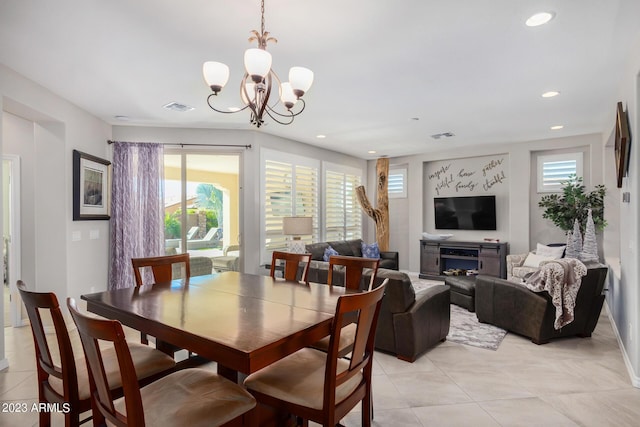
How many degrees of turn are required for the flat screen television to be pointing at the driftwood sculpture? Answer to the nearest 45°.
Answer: approximately 90° to its right

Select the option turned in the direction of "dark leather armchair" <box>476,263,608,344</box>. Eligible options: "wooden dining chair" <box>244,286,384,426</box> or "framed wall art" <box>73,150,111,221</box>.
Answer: the framed wall art

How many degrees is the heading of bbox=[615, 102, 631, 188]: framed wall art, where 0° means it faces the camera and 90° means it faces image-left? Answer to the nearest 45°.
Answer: approximately 90°

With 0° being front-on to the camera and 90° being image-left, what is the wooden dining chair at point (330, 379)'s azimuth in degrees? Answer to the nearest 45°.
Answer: approximately 135°

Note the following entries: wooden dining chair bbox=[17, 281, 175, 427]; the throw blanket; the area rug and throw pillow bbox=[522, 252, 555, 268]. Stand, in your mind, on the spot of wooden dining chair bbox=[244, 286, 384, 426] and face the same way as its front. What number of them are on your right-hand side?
3

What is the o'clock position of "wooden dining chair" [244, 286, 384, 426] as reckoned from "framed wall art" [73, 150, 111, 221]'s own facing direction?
The wooden dining chair is roughly at 1 o'clock from the framed wall art.

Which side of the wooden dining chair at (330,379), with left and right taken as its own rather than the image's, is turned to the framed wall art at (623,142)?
right

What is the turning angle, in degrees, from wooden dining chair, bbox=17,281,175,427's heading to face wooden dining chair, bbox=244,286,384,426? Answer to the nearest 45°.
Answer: approximately 90° to its right

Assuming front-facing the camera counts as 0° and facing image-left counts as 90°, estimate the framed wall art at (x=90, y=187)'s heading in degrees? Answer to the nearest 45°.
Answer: approximately 315°

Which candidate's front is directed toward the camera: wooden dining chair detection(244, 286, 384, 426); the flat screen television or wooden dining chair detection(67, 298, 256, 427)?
the flat screen television

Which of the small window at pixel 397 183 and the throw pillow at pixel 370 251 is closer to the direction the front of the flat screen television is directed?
the throw pillow

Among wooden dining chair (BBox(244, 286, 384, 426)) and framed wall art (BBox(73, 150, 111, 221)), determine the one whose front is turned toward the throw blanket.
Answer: the framed wall art
